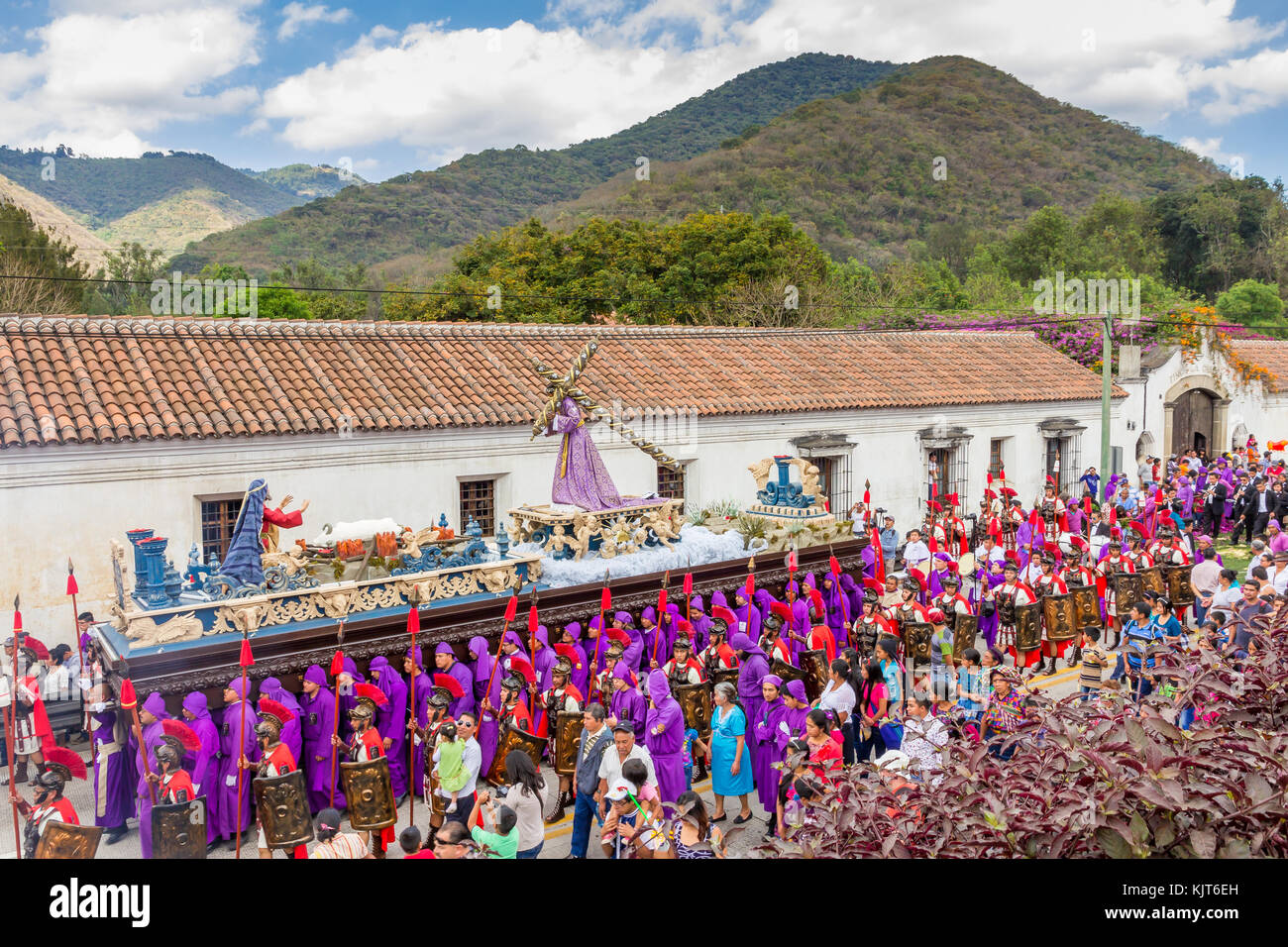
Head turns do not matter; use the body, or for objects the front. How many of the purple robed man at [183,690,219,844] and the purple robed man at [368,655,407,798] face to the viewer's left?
2

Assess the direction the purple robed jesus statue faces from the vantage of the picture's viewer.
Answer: facing to the left of the viewer

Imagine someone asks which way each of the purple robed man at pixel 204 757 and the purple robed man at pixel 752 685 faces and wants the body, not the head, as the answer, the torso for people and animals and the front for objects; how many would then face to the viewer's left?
2

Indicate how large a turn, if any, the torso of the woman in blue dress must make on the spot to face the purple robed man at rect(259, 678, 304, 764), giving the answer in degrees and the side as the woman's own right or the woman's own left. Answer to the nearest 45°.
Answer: approximately 45° to the woman's own right

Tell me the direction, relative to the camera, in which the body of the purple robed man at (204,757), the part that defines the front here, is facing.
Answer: to the viewer's left

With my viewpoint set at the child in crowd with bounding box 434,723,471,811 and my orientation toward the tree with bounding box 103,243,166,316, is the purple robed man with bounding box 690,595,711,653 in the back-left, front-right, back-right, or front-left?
front-right

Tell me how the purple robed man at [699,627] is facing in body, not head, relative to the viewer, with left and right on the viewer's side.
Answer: facing the viewer and to the left of the viewer

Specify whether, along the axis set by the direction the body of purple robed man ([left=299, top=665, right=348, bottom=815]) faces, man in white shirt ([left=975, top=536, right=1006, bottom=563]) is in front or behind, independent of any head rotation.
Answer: behind

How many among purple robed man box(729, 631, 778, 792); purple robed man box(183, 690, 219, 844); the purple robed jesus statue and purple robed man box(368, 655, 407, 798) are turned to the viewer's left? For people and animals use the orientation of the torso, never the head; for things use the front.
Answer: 4

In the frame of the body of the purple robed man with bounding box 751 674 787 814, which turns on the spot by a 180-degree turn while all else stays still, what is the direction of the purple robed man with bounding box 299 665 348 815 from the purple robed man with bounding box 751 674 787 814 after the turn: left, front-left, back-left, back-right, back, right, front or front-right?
back-left

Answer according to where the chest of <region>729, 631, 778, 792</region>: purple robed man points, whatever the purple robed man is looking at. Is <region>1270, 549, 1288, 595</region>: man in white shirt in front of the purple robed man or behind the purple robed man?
behind

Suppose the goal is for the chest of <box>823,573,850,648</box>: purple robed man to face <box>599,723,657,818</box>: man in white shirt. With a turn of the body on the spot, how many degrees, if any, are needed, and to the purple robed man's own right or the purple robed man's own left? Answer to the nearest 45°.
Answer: approximately 45° to the purple robed man's own left

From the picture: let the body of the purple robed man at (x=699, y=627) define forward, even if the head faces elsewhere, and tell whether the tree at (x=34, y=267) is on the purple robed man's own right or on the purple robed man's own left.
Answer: on the purple robed man's own right

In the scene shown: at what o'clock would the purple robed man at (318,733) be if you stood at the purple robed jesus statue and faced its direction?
The purple robed man is roughly at 10 o'clock from the purple robed jesus statue.

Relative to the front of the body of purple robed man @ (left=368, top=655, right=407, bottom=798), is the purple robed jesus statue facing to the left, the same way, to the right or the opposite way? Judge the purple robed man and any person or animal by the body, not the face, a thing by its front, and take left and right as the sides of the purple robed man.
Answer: the same way

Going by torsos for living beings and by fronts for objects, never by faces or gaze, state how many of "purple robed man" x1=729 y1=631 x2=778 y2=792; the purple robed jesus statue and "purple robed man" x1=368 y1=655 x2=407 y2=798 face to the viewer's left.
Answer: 3

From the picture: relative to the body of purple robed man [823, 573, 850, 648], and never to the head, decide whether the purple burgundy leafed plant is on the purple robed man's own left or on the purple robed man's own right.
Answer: on the purple robed man's own left

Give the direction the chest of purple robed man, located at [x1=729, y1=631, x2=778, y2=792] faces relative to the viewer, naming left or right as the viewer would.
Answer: facing to the left of the viewer
